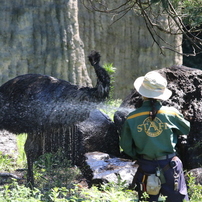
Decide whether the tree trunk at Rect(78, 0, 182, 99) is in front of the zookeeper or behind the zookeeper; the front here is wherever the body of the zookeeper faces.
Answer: in front

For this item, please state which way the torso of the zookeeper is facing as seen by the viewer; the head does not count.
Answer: away from the camera

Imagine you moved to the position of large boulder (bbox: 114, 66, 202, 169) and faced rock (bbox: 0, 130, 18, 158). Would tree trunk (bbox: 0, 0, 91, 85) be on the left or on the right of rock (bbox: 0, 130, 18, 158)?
right

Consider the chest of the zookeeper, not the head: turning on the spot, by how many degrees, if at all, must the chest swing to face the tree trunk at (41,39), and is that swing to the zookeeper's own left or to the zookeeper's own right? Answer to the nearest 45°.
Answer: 0° — they already face it

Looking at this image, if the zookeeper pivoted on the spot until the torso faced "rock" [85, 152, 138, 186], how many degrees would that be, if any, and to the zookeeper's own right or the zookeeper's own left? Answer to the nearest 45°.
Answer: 0° — they already face it

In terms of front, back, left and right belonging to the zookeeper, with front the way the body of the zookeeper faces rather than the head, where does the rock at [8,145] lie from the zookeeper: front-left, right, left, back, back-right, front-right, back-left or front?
front-left
